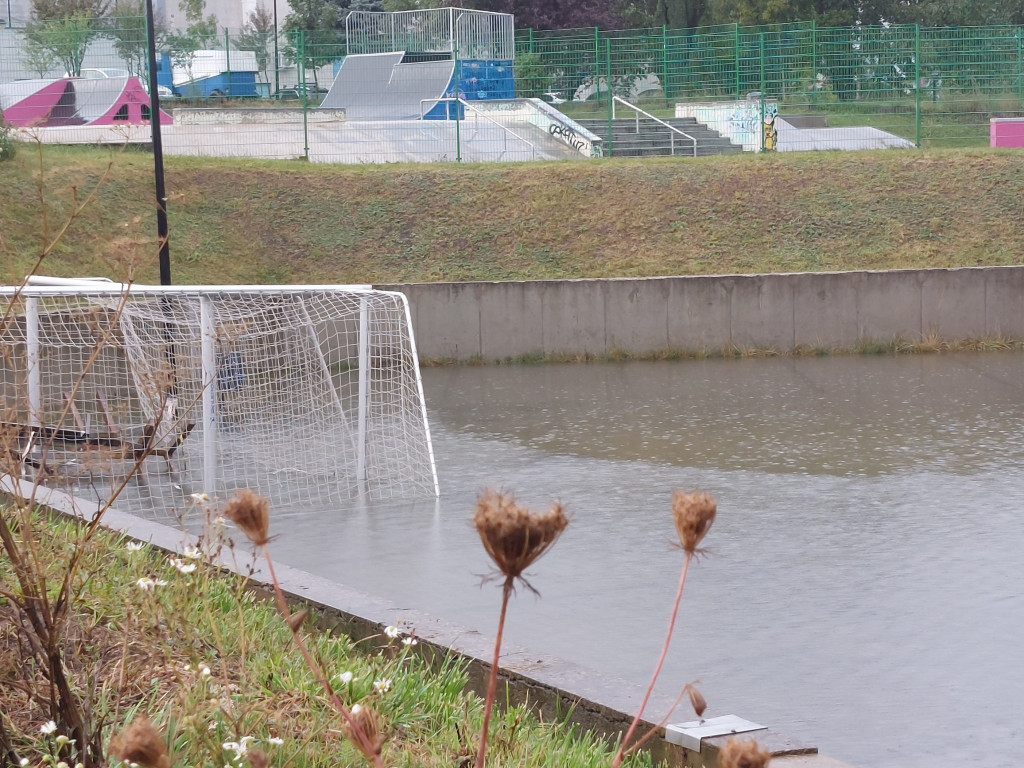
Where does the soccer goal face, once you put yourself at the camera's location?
facing away from the viewer

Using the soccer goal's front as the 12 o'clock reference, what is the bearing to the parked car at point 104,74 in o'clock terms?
The parked car is roughly at 12 o'clock from the soccer goal.
